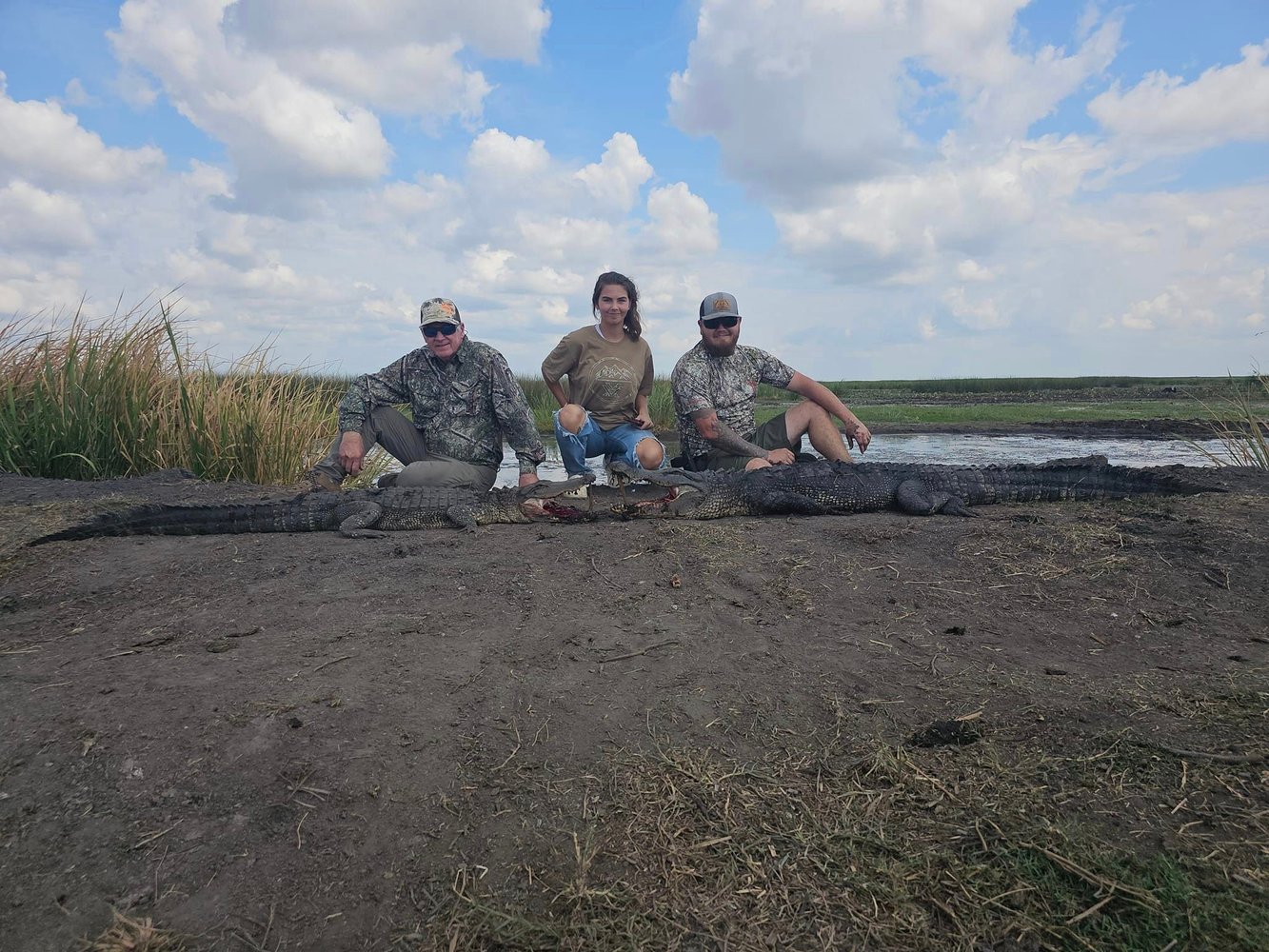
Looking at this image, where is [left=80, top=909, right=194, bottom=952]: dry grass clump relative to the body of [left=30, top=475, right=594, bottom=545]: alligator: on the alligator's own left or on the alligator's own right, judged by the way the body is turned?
on the alligator's own right

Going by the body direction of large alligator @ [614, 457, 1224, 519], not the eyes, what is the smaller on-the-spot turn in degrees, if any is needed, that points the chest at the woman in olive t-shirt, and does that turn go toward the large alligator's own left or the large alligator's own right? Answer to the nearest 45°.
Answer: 0° — it already faces them

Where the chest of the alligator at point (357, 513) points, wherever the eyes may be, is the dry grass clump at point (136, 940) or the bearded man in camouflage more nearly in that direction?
the bearded man in camouflage

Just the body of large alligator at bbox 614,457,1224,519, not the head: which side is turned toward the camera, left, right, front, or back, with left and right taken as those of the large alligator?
left

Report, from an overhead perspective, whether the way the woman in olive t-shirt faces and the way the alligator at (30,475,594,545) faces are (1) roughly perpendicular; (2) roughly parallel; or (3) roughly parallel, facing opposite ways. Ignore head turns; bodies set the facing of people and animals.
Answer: roughly perpendicular

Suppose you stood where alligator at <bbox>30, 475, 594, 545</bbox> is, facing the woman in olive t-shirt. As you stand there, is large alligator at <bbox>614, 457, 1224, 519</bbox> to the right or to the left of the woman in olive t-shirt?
right

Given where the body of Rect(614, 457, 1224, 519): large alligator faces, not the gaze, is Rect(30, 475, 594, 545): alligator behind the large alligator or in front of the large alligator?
in front

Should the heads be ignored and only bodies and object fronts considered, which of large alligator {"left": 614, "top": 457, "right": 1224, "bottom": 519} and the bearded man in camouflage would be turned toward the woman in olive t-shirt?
the large alligator

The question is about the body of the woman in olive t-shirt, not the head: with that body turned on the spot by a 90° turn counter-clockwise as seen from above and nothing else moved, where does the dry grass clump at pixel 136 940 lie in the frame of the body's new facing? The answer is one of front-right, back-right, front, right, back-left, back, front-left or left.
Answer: right

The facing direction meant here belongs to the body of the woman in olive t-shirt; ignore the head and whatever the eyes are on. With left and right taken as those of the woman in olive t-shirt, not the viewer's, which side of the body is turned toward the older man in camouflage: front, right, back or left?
right

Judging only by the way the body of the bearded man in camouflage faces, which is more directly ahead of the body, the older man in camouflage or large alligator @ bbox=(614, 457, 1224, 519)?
the large alligator

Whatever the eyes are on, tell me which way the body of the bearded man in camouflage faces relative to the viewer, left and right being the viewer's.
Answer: facing the viewer and to the right of the viewer

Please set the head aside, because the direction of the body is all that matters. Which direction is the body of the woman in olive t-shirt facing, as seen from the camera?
toward the camera

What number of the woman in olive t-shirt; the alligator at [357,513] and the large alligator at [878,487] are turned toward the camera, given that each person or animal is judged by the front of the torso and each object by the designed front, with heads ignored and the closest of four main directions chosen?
1

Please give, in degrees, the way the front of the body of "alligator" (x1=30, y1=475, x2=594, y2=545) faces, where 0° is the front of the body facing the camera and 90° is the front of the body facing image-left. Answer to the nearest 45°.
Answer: approximately 270°
